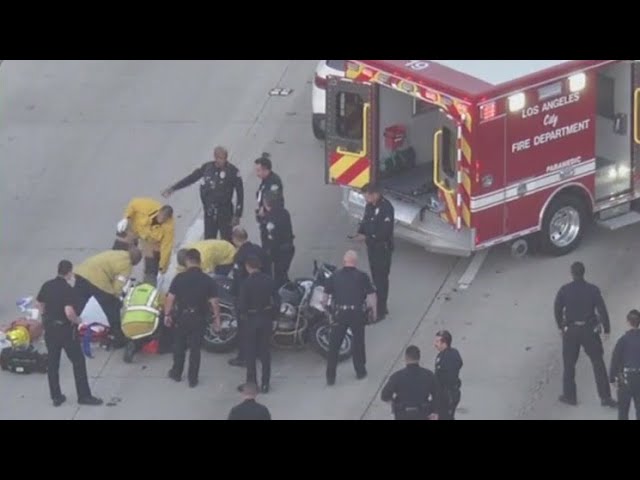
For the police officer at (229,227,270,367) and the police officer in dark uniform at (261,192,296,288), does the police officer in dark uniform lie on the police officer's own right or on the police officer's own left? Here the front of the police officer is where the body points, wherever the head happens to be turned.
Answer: on the police officer's own right

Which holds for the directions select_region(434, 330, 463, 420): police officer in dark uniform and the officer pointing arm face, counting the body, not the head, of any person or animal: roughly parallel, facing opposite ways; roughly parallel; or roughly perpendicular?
roughly perpendicular

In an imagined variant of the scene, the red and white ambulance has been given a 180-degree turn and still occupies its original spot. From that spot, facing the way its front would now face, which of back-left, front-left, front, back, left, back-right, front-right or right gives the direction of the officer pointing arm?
front-right

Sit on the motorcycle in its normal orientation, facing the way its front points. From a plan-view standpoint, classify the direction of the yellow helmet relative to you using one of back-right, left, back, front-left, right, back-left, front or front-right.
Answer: back

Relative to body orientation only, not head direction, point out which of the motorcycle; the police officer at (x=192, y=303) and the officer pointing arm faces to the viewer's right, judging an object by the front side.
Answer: the motorcycle

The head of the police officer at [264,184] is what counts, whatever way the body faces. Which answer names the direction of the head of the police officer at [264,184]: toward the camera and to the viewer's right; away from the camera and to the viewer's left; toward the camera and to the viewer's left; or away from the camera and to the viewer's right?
toward the camera and to the viewer's left

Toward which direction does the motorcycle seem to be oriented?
to the viewer's right

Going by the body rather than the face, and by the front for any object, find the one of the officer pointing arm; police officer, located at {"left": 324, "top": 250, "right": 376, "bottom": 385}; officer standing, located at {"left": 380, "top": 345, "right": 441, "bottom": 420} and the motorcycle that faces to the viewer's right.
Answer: the motorcycle
